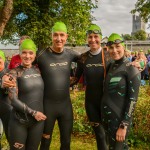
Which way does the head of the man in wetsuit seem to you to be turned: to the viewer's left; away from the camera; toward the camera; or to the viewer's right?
toward the camera

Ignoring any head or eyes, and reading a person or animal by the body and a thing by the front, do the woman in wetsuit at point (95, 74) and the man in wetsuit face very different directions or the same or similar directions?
same or similar directions

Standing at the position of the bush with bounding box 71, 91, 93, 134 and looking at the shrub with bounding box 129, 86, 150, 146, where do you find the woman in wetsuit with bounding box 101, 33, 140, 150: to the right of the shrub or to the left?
right

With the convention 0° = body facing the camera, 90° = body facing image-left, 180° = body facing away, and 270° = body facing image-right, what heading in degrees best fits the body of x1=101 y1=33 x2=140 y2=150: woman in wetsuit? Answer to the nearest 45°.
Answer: approximately 45°

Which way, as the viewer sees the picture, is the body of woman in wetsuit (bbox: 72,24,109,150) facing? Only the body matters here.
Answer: toward the camera

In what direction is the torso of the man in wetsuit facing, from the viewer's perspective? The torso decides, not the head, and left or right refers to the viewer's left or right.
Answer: facing the viewer

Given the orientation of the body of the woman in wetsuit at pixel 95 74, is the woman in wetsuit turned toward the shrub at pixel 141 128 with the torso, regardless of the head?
no

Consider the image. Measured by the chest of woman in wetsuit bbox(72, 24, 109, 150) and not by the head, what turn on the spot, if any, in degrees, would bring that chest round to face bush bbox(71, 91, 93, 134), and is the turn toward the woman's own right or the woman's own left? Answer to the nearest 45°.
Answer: approximately 180°

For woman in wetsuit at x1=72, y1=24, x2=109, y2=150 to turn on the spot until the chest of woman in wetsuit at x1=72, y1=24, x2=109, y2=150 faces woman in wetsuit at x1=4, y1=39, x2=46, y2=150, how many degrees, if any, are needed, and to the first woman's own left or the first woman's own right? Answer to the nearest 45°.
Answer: approximately 45° to the first woman's own right

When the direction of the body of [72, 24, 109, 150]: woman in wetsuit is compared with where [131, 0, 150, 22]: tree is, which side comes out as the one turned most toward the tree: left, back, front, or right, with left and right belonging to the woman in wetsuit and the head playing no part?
back

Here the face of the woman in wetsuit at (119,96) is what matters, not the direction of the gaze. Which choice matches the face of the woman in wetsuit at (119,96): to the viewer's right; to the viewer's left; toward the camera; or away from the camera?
toward the camera

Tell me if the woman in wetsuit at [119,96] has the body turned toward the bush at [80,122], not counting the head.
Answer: no

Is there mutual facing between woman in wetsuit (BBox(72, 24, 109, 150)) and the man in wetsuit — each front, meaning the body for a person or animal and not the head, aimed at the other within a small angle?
no

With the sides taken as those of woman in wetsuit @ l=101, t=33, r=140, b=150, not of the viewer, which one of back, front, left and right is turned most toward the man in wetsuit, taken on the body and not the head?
right

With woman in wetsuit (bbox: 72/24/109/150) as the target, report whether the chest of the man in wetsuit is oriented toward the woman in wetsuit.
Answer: no

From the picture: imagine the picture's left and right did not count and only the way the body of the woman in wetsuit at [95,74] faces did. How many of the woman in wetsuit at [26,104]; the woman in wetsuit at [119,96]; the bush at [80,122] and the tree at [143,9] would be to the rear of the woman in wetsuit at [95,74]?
2
